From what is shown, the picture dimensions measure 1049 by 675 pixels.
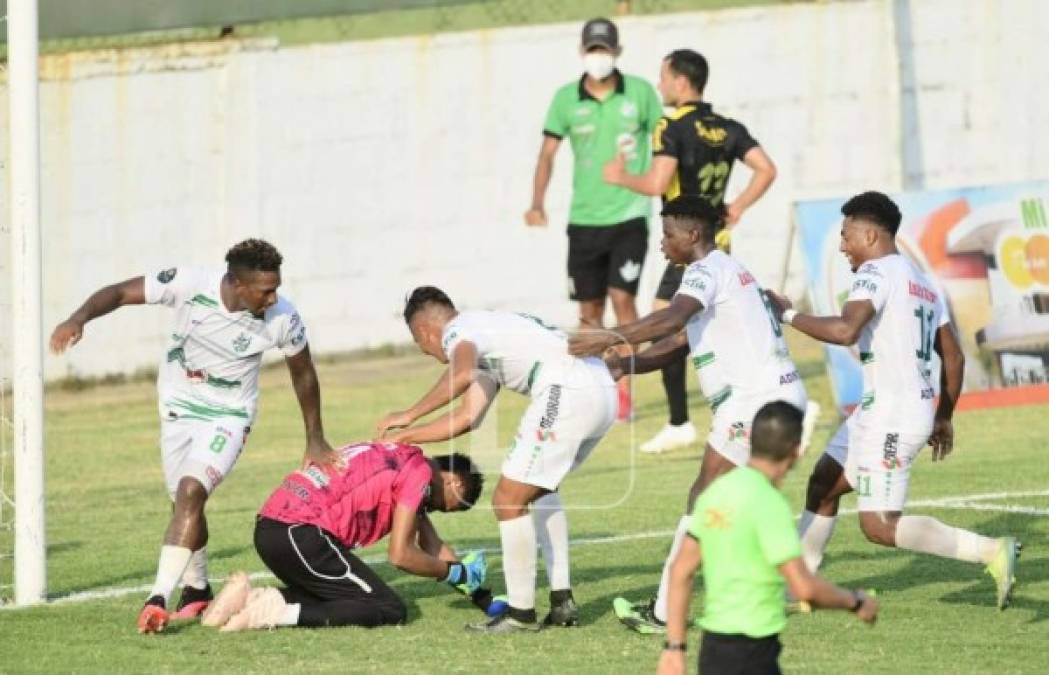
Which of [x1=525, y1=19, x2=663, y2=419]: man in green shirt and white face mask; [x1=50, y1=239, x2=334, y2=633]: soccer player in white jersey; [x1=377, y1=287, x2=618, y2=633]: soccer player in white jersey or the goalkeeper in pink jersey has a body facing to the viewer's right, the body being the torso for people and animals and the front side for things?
the goalkeeper in pink jersey

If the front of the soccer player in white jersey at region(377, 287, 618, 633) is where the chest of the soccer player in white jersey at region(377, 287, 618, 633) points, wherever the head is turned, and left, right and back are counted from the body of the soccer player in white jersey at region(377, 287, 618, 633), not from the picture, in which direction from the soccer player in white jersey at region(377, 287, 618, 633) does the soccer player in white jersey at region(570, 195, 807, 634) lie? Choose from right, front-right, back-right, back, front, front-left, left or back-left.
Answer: back

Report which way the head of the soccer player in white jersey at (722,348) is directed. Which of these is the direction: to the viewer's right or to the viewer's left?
to the viewer's left

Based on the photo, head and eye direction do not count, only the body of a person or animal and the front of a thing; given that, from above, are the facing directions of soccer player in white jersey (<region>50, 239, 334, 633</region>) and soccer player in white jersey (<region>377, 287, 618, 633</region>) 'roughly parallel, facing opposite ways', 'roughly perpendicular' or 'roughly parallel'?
roughly perpendicular

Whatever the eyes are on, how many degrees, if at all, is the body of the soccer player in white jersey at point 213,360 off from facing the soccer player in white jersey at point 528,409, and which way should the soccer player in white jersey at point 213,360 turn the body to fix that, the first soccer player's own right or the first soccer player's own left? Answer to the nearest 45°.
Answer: approximately 45° to the first soccer player's own left

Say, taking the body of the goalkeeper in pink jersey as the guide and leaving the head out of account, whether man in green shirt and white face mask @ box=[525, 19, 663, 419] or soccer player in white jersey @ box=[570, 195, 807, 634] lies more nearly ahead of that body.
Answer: the soccer player in white jersey

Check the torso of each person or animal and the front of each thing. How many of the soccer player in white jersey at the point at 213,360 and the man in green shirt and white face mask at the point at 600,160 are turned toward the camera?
2

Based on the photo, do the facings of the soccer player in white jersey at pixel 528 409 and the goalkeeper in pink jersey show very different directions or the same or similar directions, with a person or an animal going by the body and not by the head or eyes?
very different directions

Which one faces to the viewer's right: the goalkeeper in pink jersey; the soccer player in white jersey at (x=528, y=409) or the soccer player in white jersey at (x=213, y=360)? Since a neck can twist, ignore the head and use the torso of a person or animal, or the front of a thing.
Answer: the goalkeeper in pink jersey
